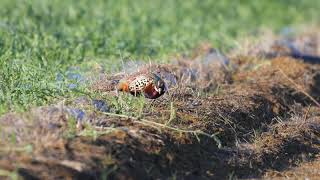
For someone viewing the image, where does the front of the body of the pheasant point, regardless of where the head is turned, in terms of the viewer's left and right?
facing to the right of the viewer
